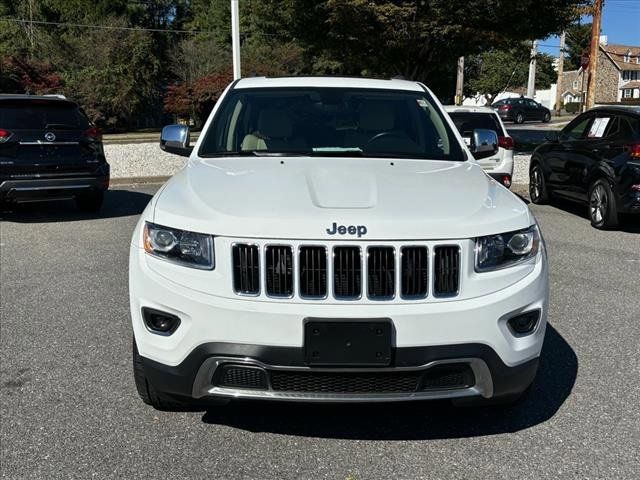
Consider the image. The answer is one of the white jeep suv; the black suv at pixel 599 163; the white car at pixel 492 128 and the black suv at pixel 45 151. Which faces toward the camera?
the white jeep suv

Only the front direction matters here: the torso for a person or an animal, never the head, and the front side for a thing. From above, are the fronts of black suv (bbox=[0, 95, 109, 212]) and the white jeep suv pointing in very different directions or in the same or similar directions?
very different directions

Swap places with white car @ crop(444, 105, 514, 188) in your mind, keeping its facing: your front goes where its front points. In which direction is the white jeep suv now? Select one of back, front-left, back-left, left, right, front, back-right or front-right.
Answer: back

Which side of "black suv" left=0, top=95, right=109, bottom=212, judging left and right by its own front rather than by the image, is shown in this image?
back

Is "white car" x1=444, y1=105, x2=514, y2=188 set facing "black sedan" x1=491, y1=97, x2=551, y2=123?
yes

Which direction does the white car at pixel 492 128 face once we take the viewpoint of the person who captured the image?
facing away from the viewer

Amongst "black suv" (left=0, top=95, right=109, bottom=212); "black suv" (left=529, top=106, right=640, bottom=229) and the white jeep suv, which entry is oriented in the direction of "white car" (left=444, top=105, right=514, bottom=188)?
"black suv" (left=529, top=106, right=640, bottom=229)

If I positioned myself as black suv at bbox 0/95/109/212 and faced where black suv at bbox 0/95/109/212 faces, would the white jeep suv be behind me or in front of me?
behind

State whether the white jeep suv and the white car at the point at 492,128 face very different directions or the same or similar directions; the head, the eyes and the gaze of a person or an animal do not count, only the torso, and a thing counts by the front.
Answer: very different directions

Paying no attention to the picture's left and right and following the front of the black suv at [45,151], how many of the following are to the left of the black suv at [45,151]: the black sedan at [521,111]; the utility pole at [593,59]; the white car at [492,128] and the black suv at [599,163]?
0

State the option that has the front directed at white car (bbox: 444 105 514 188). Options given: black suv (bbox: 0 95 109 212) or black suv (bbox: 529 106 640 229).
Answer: black suv (bbox: 529 106 640 229)

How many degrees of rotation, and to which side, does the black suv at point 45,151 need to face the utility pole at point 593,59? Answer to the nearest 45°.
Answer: approximately 45° to its right

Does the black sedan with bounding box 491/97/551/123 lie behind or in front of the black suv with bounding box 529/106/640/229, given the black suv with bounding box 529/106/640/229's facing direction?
in front

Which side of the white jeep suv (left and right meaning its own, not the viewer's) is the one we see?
front

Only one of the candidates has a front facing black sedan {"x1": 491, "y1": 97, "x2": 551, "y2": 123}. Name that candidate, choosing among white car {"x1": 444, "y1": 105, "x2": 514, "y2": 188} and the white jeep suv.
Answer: the white car

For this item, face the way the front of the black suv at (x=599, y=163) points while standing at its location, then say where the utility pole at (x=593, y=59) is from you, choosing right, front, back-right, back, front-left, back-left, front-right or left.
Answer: front-right

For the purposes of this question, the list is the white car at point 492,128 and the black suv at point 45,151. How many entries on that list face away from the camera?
2

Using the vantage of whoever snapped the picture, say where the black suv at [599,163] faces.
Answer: facing away from the viewer and to the left of the viewer

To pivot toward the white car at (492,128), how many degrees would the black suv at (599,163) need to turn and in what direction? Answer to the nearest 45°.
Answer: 0° — it already faces it
